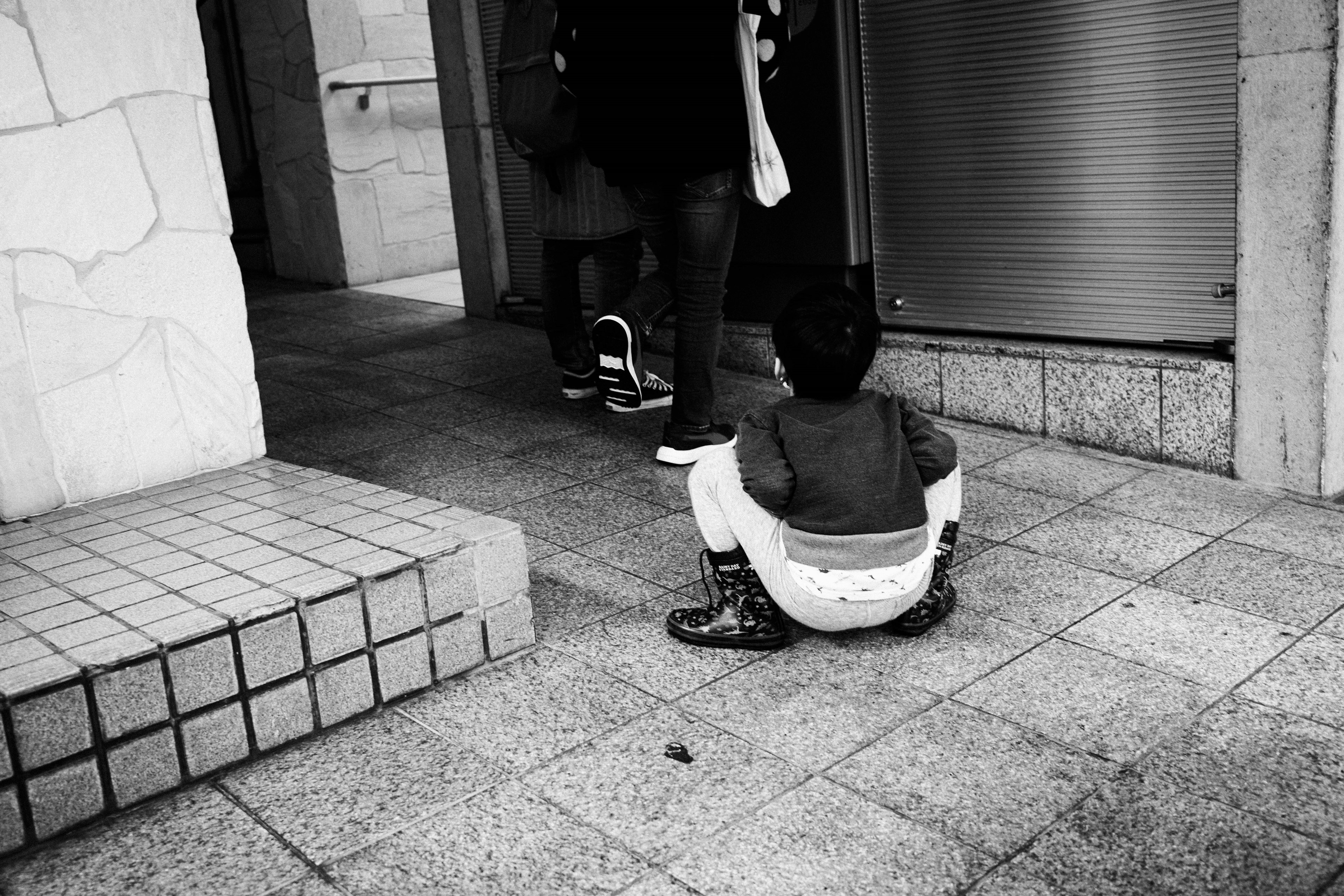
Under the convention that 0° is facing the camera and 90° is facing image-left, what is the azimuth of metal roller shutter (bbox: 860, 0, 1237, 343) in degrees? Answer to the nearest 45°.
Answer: approximately 0°

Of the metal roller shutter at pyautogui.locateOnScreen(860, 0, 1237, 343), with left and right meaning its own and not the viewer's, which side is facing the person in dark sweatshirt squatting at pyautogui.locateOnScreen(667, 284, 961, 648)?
front

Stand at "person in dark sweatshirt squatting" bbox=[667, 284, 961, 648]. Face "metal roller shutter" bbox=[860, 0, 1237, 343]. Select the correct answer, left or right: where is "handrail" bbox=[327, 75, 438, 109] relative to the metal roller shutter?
left

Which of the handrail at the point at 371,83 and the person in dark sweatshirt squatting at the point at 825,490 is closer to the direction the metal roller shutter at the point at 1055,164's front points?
the person in dark sweatshirt squatting

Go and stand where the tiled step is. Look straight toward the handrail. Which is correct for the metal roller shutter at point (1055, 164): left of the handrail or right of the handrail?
right

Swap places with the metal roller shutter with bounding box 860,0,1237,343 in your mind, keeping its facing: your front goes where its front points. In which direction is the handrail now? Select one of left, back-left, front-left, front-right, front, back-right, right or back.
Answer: back-right

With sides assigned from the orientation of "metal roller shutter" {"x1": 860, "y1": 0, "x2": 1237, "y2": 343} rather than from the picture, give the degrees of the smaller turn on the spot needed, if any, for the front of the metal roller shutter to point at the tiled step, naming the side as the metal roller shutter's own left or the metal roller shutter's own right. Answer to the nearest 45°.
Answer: approximately 45° to the metal roller shutter's own right
